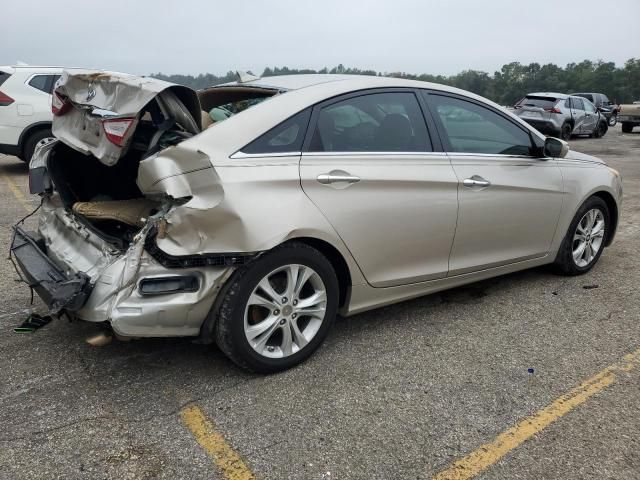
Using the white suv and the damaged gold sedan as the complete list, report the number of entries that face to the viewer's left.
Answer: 0

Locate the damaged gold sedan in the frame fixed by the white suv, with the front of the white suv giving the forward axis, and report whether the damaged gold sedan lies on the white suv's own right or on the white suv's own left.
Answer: on the white suv's own right

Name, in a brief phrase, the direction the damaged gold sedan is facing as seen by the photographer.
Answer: facing away from the viewer and to the right of the viewer

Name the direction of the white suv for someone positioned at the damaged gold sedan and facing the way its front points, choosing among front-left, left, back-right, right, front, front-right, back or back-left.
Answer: left

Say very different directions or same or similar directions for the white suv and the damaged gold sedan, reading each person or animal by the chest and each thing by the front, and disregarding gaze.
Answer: same or similar directions

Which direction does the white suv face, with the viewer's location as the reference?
facing away from the viewer and to the right of the viewer
